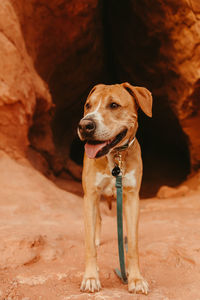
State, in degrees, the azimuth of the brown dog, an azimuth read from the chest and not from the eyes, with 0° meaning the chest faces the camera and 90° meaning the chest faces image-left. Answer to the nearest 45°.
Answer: approximately 0°
